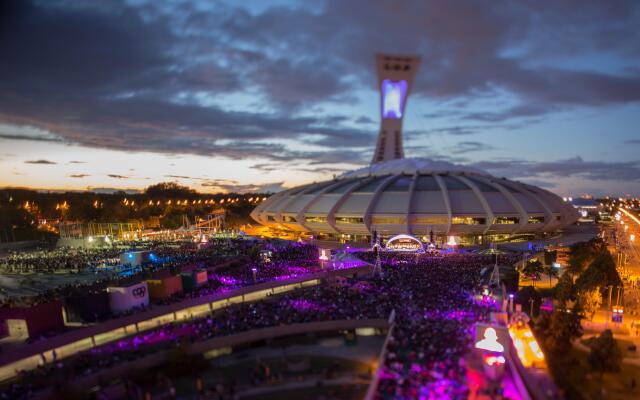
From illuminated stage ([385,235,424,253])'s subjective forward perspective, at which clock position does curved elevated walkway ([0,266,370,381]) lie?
The curved elevated walkway is roughly at 1 o'clock from the illuminated stage.

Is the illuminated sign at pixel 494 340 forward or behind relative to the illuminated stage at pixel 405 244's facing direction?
forward

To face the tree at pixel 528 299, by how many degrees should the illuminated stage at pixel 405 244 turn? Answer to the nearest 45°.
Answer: approximately 45° to its left

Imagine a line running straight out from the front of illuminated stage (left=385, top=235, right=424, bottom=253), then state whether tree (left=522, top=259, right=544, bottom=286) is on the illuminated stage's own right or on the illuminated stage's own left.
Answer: on the illuminated stage's own left

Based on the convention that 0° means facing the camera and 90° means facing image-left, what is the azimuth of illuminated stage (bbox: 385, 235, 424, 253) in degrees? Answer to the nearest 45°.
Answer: approximately 0°

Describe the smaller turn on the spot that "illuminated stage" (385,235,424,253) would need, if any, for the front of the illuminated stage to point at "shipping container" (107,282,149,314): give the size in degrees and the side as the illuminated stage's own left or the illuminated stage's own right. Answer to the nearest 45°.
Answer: approximately 45° to the illuminated stage's own right

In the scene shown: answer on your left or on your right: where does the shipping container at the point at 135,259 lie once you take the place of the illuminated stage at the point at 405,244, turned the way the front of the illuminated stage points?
on your right

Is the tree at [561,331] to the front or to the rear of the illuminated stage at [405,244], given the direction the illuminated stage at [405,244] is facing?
to the front

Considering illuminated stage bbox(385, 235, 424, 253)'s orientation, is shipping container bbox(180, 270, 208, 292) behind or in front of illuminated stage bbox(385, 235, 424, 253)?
in front
